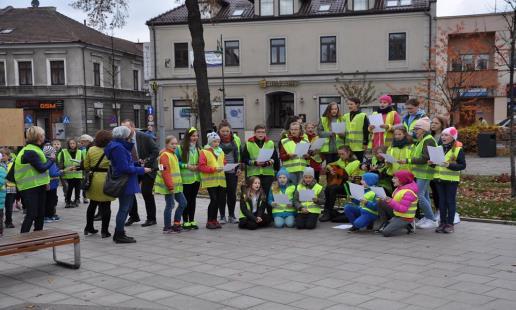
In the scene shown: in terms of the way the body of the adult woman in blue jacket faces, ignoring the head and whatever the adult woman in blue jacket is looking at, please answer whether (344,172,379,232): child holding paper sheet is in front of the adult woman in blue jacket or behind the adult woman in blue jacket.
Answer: in front

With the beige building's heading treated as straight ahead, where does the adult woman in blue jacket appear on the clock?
The adult woman in blue jacket is roughly at 12 o'clock from the beige building.

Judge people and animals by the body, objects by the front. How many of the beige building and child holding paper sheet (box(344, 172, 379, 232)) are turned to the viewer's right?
0

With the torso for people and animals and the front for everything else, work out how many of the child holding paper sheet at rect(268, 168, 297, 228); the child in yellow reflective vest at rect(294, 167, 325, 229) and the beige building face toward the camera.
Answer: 3

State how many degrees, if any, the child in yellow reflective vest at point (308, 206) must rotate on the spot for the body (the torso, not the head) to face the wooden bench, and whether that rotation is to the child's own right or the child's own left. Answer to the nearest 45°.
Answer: approximately 45° to the child's own right

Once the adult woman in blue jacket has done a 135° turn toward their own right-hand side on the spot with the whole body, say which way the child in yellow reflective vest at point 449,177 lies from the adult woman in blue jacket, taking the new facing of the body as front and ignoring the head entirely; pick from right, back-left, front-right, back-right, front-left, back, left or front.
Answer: back-left

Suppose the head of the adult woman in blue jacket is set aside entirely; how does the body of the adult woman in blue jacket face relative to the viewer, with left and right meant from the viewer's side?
facing to the right of the viewer

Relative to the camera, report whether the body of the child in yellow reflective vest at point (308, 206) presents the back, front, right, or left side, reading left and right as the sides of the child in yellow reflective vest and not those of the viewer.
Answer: front

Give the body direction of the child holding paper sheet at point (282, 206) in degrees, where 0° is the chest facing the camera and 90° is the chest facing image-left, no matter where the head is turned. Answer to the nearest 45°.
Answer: approximately 0°
